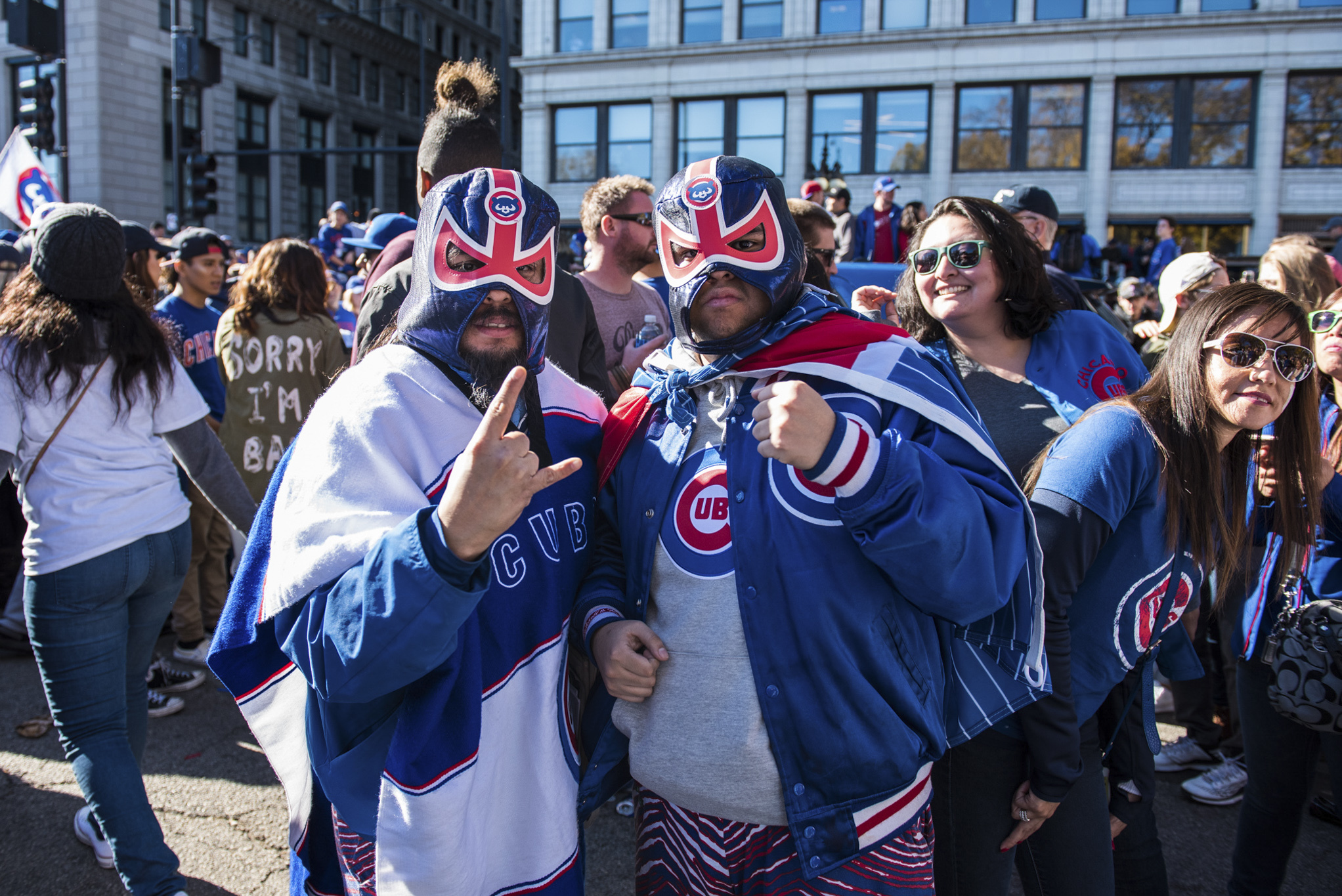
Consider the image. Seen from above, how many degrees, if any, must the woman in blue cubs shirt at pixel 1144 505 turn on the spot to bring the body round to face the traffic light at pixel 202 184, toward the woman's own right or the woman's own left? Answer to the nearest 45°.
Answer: approximately 180°

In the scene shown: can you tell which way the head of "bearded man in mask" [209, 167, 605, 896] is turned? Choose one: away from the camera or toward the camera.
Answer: toward the camera

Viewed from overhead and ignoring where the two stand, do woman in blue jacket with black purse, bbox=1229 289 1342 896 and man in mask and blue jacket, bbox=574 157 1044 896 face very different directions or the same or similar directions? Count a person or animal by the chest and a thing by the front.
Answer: same or similar directions

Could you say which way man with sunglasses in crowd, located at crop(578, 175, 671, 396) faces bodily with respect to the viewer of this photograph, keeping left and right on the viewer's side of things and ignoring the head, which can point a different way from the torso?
facing the viewer and to the right of the viewer

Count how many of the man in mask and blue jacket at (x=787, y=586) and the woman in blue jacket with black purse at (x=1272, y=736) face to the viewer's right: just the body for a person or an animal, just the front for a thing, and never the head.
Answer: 0

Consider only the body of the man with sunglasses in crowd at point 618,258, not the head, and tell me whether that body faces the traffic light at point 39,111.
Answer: no

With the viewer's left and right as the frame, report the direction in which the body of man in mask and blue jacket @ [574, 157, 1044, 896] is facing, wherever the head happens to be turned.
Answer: facing the viewer and to the left of the viewer

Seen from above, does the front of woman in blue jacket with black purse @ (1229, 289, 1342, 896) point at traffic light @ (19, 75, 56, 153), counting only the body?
no

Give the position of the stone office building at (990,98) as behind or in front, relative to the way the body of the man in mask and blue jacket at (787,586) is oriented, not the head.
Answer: behind

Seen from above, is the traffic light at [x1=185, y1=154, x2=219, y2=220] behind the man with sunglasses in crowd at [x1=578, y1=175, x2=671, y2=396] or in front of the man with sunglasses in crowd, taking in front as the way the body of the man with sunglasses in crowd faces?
behind

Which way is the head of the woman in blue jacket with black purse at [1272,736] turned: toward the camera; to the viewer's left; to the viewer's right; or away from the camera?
toward the camera

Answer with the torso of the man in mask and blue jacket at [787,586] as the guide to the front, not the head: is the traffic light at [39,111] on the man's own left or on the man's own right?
on the man's own right

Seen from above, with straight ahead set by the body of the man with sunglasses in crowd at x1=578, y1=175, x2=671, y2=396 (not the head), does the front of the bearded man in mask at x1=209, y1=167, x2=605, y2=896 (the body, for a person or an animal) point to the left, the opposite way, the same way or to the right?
the same way

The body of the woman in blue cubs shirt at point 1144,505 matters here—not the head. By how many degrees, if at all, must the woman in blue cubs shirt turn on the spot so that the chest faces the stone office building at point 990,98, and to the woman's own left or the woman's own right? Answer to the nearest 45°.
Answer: approximately 135° to the woman's own left

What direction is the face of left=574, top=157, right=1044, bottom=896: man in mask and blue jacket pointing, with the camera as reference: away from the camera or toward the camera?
toward the camera
